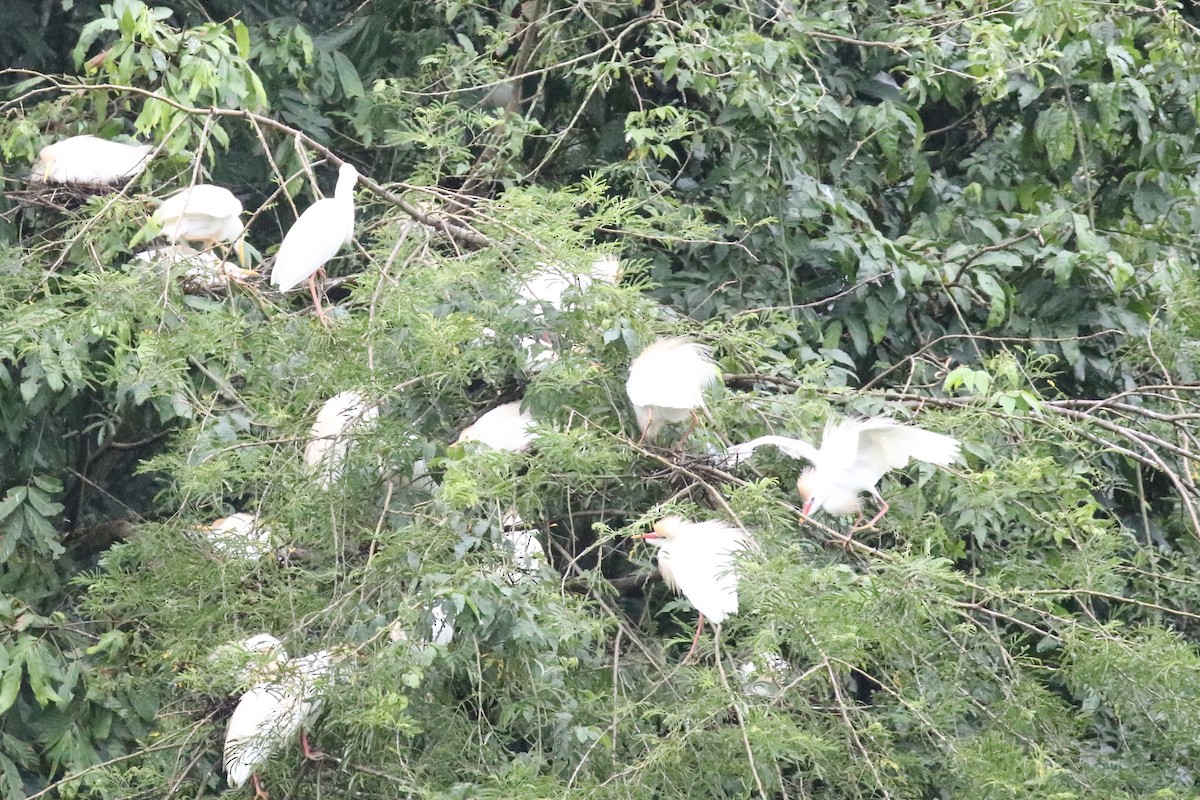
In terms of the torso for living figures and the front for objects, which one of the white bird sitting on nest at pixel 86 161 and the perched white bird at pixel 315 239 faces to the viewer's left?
the white bird sitting on nest at pixel 86 161

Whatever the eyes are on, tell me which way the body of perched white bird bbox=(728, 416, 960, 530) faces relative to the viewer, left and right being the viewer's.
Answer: facing the viewer and to the left of the viewer

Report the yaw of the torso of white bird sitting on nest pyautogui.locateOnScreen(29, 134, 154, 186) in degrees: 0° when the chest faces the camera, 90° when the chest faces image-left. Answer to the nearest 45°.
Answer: approximately 90°

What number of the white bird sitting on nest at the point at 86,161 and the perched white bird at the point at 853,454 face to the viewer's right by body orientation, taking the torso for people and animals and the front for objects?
0
